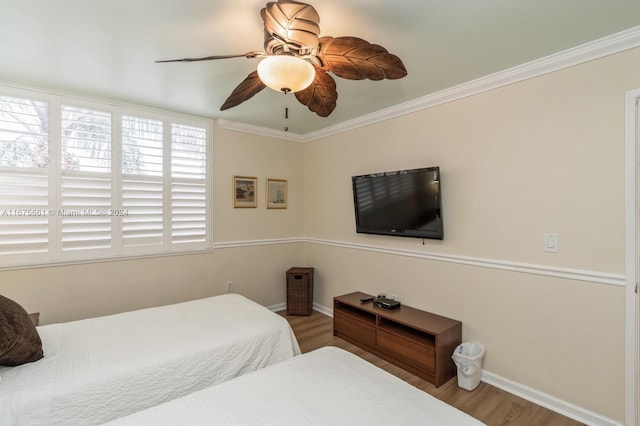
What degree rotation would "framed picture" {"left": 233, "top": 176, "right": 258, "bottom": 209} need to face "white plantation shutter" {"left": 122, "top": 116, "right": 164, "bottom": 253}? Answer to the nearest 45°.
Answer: approximately 90° to its right

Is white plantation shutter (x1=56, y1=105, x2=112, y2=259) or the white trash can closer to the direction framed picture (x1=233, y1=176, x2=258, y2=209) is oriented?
the white trash can

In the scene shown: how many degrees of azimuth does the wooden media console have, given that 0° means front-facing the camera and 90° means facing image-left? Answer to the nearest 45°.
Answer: approximately 45°

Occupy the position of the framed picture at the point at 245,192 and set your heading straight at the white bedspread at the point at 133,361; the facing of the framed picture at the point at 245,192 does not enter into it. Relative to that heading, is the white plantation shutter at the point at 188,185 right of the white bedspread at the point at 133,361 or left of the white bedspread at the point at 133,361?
right

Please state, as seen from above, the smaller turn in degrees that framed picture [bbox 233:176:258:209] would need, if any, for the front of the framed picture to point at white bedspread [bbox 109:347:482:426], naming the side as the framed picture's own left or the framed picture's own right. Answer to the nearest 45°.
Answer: approximately 45° to the framed picture's own right
